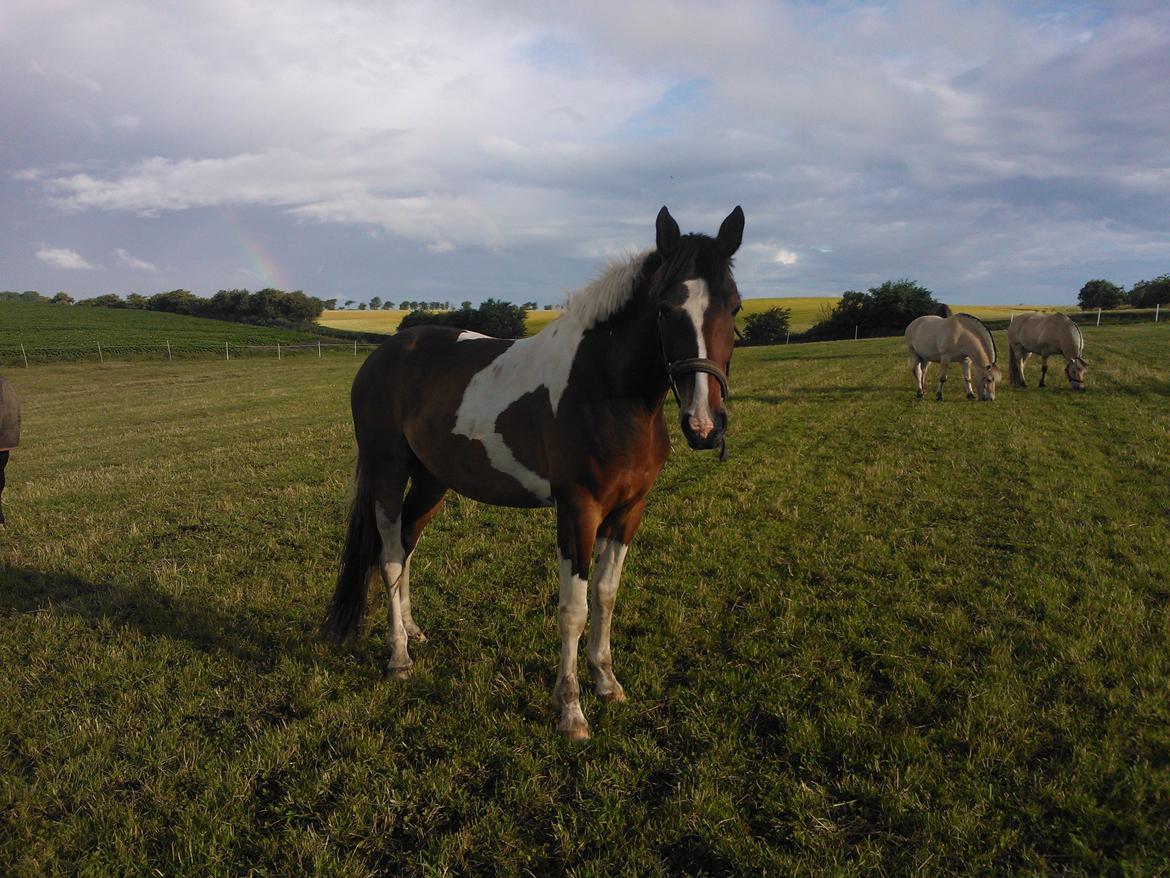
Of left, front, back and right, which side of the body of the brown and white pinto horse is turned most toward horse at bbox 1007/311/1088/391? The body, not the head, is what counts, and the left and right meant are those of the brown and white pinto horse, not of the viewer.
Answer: left

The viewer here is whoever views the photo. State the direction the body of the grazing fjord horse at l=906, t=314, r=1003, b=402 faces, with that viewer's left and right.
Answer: facing to the right of the viewer

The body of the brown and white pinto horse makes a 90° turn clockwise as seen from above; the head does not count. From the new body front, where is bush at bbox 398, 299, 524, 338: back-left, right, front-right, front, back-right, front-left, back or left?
back-right

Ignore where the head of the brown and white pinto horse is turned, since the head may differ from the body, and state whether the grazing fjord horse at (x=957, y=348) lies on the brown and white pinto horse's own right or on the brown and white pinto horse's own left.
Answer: on the brown and white pinto horse's own left

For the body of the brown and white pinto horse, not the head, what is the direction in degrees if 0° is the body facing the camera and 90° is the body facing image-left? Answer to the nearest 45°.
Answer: approximately 315°
